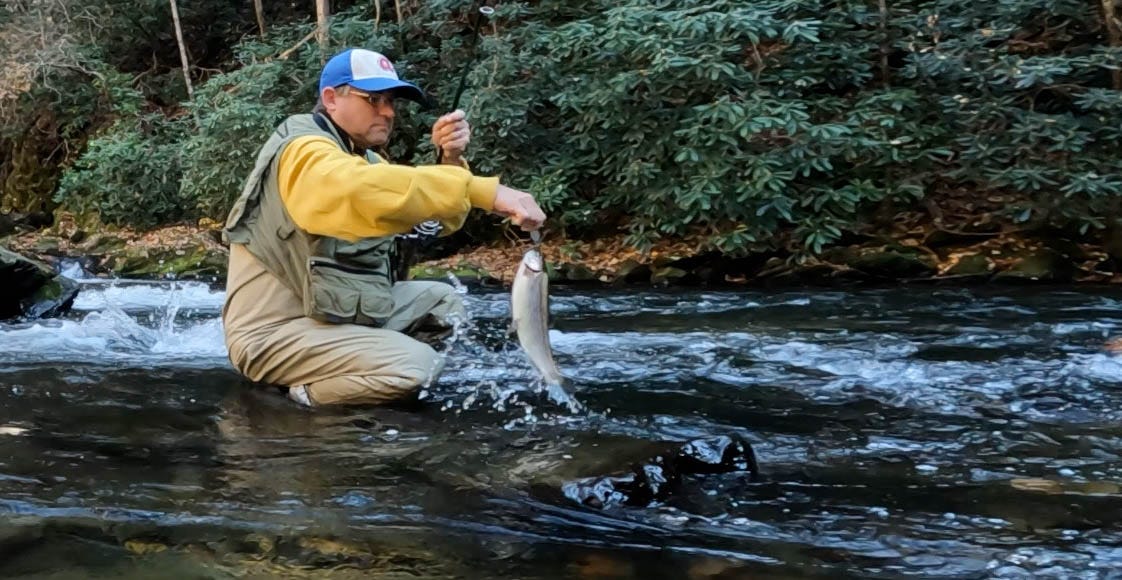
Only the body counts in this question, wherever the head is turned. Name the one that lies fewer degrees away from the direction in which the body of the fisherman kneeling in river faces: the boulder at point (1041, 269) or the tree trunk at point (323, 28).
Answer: the boulder

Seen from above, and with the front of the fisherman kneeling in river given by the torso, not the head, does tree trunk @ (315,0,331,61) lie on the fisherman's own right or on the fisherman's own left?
on the fisherman's own left

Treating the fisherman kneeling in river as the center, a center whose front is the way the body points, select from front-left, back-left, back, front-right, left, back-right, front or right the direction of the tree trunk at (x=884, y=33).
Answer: front-left

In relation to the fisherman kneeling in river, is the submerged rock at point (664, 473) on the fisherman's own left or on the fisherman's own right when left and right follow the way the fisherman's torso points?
on the fisherman's own right

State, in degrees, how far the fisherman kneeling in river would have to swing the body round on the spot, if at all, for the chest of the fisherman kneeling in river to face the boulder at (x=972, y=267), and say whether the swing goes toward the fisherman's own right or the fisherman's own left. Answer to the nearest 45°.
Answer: approximately 45° to the fisherman's own left

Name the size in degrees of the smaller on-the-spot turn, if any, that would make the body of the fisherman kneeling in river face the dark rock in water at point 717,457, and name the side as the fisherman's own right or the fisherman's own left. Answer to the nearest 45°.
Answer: approximately 45° to the fisherman's own right

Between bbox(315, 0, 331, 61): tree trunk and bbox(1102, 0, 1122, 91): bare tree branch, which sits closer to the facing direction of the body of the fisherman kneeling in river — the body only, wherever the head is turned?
the bare tree branch

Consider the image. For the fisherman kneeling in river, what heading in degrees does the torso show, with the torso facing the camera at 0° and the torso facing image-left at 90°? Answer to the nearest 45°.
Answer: approximately 270°
